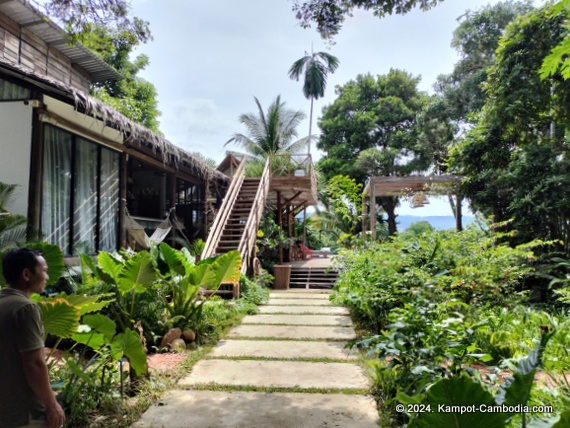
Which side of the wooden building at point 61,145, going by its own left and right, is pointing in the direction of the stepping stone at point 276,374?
front

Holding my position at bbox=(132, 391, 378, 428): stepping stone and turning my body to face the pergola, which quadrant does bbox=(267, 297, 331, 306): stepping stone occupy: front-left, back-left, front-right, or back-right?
front-left

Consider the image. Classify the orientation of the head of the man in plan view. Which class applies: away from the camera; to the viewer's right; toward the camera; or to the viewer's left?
to the viewer's right

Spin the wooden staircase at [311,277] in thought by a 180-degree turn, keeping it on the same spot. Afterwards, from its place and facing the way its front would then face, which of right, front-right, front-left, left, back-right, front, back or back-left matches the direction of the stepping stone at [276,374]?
back

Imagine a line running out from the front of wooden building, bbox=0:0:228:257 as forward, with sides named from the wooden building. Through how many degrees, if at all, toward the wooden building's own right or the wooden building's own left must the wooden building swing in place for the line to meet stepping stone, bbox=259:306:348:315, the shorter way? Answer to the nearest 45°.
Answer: approximately 45° to the wooden building's own left

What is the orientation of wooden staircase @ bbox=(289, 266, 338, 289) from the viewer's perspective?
toward the camera

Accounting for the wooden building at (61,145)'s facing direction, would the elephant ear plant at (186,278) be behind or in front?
in front

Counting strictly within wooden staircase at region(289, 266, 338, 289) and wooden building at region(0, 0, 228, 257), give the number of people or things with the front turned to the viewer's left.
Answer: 0

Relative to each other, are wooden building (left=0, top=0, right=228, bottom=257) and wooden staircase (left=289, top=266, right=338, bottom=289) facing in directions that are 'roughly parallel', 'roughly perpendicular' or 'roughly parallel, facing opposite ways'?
roughly perpendicular

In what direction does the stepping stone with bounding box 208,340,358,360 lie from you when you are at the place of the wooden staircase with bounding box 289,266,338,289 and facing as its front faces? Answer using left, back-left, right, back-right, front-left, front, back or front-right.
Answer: front

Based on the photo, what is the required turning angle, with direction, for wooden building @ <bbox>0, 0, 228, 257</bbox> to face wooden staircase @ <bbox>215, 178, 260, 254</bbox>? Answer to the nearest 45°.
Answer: approximately 90° to its left

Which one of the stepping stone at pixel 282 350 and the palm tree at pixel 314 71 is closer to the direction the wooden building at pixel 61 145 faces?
the stepping stone

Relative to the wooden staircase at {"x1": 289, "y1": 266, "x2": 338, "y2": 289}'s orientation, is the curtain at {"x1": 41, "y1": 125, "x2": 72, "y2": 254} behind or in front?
in front

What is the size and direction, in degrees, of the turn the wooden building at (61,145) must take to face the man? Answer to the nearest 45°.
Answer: approximately 45° to its right

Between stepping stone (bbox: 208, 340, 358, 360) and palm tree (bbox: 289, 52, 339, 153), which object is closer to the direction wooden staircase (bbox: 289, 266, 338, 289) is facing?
the stepping stone

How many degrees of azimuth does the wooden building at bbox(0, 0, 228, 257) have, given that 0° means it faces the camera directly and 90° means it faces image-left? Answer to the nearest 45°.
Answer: approximately 315°
